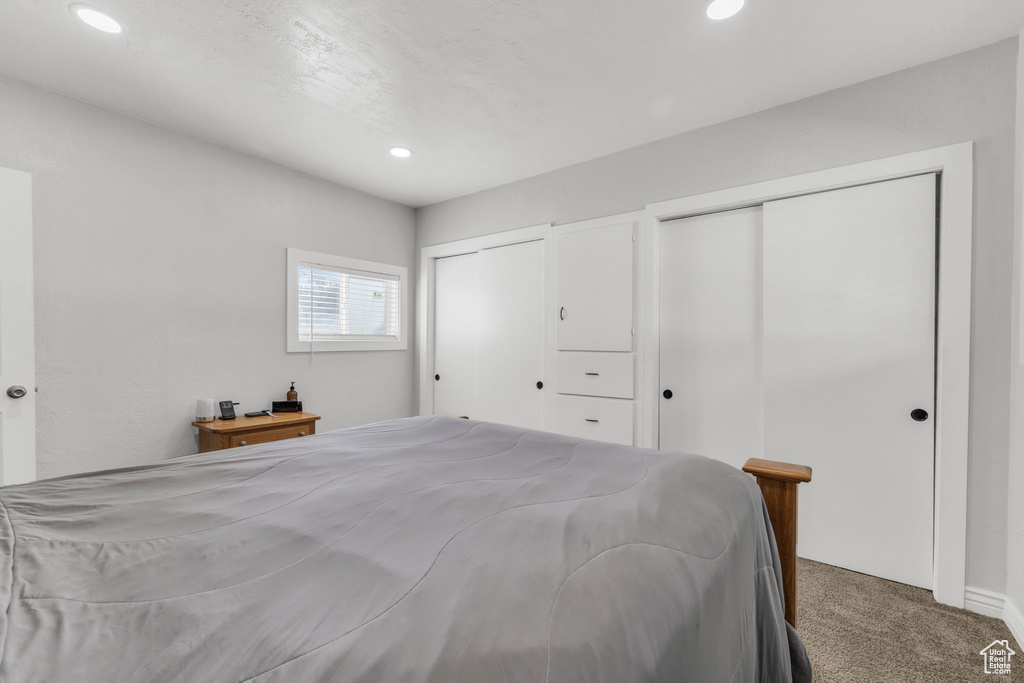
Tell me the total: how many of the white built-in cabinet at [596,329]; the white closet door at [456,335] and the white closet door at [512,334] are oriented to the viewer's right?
0

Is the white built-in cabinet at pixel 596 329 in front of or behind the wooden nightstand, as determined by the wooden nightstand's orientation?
in front

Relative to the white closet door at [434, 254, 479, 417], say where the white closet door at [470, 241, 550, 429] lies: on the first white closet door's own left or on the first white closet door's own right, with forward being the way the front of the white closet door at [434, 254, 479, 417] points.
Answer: on the first white closet door's own left

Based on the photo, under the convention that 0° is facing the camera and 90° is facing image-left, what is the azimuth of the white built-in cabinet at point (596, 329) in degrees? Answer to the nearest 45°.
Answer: approximately 45°

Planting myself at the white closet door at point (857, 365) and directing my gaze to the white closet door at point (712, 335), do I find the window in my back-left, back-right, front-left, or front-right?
front-left

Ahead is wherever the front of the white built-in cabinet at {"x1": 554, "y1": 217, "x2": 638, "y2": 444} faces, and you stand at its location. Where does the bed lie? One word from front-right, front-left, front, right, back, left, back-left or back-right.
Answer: front-left

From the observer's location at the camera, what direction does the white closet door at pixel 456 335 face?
facing the viewer and to the left of the viewer

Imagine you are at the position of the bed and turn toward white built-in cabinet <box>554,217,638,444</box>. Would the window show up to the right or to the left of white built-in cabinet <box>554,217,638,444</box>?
left

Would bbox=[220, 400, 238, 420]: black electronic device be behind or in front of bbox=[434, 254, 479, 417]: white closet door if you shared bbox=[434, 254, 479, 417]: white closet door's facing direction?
in front

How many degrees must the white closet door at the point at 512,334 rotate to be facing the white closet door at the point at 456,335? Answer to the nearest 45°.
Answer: approximately 90° to its right

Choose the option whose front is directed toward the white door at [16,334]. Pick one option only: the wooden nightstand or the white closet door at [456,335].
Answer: the white closet door

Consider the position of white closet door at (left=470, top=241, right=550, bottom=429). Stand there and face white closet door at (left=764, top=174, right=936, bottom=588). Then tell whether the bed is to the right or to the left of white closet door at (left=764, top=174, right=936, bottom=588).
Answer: right

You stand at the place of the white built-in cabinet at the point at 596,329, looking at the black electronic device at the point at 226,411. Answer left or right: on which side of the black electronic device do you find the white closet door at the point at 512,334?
right

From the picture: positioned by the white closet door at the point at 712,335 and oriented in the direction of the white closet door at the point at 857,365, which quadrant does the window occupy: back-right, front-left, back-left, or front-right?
back-right

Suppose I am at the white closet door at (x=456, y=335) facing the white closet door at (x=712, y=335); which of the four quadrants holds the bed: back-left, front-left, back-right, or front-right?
front-right

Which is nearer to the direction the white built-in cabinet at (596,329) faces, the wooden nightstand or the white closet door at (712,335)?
the wooden nightstand

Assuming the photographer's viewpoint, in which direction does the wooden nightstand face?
facing the viewer and to the right of the viewer

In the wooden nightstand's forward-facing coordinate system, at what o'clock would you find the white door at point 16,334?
The white door is roughly at 4 o'clock from the wooden nightstand.

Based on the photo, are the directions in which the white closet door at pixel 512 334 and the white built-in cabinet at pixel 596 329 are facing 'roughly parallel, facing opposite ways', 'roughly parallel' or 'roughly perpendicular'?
roughly parallel
